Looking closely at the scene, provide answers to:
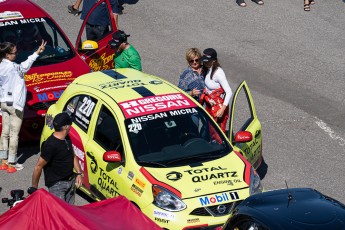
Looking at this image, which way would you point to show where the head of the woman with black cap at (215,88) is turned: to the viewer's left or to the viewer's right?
to the viewer's left

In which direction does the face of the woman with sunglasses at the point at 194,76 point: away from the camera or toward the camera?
toward the camera

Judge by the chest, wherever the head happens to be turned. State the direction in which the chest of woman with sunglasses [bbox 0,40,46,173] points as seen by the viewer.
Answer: to the viewer's right

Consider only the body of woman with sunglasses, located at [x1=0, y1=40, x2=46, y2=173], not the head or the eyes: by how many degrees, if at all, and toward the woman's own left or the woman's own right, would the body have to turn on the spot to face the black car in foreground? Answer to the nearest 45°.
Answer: approximately 45° to the woman's own right

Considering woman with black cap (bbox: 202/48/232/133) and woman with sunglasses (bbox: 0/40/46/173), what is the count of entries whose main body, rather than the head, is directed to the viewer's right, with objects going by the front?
1

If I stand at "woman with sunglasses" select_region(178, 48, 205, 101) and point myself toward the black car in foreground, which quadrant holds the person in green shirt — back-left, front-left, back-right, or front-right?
back-right

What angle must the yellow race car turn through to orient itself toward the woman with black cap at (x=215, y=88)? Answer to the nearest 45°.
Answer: approximately 90° to its left

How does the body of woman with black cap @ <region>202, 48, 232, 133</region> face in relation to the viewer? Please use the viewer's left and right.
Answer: facing the viewer and to the left of the viewer

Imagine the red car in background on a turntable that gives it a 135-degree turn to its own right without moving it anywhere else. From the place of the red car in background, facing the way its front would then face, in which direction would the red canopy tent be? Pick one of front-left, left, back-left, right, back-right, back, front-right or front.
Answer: left

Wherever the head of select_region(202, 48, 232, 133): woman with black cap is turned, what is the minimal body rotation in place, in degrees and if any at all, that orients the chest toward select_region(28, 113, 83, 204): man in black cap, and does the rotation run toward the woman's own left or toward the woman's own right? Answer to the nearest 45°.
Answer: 0° — they already face them

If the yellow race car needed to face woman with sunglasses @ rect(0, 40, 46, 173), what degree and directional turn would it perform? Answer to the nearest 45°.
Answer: approximately 180°

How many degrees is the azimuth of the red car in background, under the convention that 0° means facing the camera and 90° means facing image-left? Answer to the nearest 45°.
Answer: approximately 315°

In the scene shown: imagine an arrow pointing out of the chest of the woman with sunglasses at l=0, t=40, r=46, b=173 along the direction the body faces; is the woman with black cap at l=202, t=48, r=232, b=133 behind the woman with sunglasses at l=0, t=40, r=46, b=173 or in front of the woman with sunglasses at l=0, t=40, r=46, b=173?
in front

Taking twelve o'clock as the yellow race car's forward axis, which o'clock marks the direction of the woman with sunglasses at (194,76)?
The woman with sunglasses is roughly at 8 o'clock from the yellow race car.
